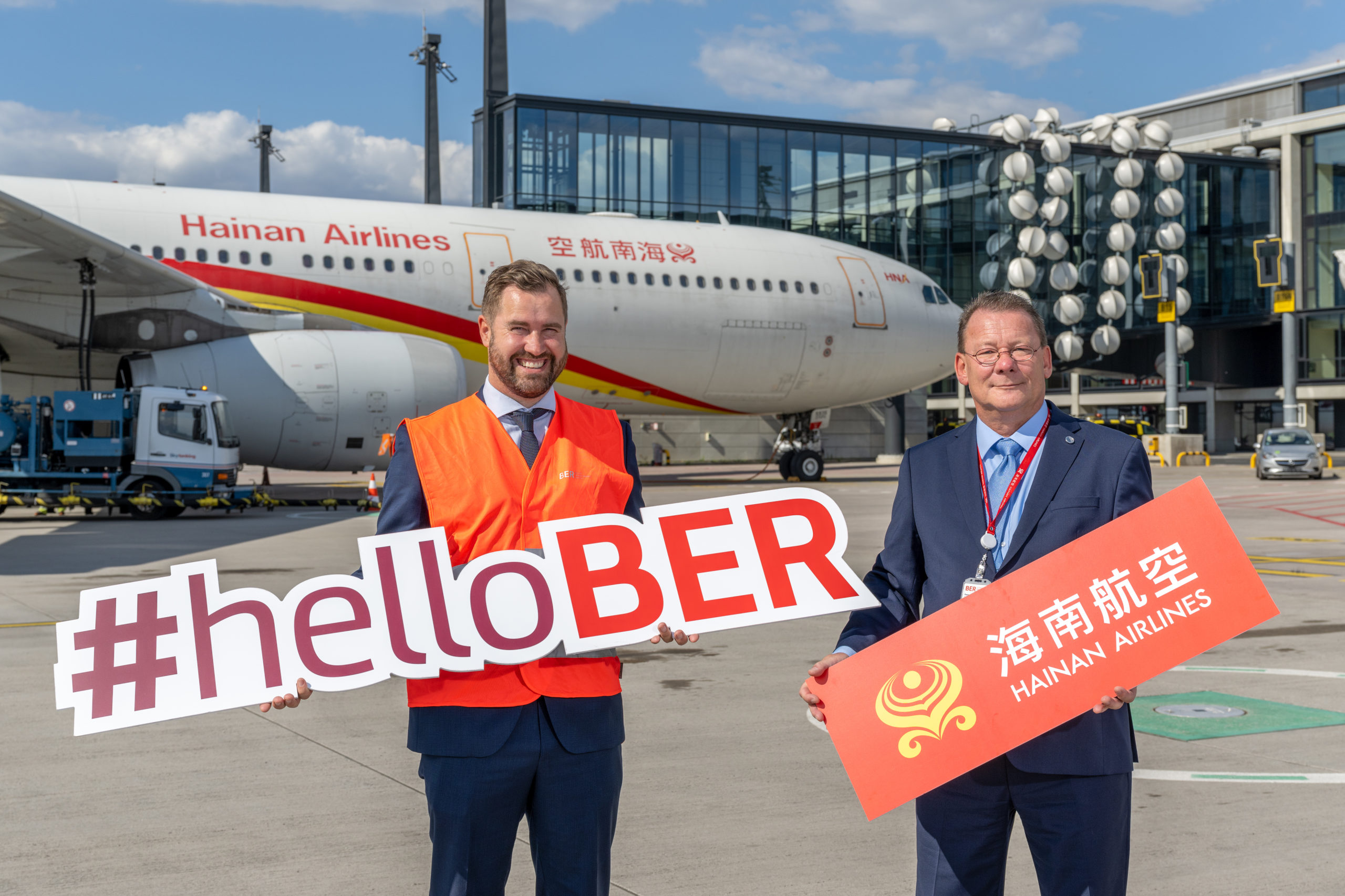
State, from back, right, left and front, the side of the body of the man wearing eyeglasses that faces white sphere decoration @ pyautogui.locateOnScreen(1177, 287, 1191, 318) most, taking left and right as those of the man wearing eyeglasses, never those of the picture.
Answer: back

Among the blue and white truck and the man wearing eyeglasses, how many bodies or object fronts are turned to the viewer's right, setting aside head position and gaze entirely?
1

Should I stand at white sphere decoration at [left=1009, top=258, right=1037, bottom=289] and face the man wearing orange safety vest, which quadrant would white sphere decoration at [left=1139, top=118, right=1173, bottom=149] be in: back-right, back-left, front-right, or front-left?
back-left

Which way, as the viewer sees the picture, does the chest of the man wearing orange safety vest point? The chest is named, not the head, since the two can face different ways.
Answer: toward the camera

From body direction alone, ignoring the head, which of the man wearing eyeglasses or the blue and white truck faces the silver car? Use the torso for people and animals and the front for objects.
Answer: the blue and white truck

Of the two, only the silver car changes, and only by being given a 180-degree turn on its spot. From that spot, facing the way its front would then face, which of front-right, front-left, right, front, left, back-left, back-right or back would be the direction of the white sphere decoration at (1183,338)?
front

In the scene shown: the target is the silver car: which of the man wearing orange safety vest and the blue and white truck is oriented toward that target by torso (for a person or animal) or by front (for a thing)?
the blue and white truck

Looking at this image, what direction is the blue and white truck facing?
to the viewer's right

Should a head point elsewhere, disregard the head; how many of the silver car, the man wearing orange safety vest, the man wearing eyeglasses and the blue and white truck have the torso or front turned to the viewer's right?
1

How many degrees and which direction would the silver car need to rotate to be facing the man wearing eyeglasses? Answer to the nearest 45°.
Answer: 0° — it already faces them

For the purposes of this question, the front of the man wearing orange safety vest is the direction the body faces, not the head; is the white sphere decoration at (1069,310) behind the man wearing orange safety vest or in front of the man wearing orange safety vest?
behind

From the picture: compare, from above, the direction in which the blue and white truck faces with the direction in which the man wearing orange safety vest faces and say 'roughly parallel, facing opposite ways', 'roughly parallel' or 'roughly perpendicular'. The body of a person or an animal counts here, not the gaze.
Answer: roughly perpendicular

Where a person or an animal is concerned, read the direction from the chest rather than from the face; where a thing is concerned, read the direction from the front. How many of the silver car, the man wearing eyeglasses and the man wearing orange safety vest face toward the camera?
3

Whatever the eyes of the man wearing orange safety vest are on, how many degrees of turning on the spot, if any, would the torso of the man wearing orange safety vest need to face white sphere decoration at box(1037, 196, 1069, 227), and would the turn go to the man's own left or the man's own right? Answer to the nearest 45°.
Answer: approximately 135° to the man's own left

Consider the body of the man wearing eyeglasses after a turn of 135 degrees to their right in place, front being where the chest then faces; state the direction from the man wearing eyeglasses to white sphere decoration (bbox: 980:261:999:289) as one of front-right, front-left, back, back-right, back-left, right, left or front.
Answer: front-right

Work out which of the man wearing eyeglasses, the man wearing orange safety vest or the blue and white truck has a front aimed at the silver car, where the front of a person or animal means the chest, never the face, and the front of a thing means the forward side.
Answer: the blue and white truck
